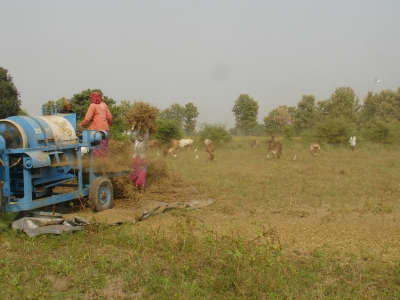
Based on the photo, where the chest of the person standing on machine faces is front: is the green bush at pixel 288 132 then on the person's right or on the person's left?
on the person's right

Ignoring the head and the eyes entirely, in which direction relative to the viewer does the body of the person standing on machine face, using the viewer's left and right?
facing away from the viewer and to the left of the viewer

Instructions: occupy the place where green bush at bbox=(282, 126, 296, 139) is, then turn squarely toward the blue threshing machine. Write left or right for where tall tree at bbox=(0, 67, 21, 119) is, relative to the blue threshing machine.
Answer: right

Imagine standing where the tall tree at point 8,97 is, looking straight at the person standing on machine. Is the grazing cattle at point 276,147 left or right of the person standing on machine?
left

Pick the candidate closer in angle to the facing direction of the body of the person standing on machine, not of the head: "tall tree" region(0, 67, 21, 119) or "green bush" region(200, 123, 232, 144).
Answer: the tall tree

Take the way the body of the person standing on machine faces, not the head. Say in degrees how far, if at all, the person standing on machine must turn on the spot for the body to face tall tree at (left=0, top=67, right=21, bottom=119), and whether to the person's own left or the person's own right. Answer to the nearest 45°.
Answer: approximately 45° to the person's own right

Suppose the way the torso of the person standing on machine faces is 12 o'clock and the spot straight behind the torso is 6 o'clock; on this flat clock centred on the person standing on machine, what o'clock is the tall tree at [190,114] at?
The tall tree is roughly at 2 o'clock from the person standing on machine.
